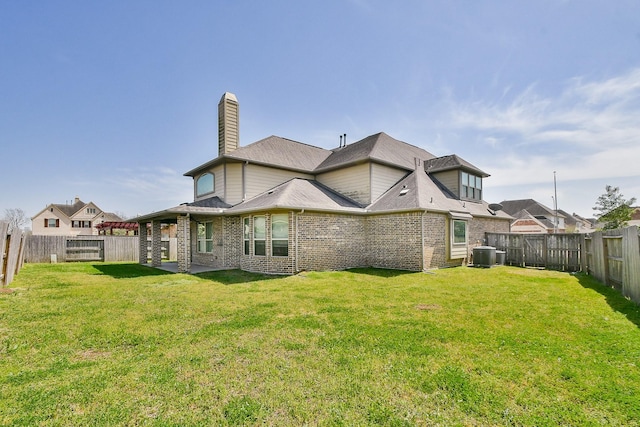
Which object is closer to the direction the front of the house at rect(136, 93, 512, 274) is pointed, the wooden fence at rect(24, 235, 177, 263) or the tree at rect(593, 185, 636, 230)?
the tree

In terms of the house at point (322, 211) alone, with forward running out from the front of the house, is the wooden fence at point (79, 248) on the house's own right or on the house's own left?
on the house's own left

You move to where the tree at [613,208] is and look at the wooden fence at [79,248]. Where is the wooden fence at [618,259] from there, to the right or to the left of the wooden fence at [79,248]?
left

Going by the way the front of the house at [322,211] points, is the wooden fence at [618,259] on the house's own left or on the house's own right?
on the house's own right

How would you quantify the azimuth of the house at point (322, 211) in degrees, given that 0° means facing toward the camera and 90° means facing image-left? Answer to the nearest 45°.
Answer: approximately 225°
